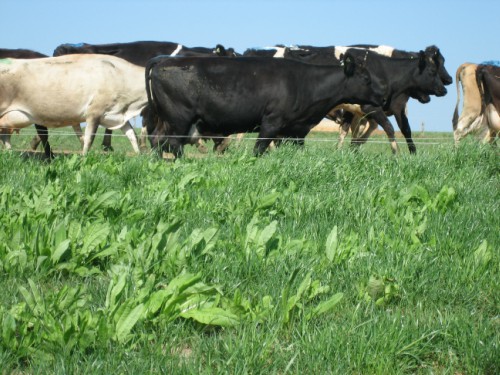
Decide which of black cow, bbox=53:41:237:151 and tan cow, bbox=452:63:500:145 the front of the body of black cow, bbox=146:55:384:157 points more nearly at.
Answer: the tan cow

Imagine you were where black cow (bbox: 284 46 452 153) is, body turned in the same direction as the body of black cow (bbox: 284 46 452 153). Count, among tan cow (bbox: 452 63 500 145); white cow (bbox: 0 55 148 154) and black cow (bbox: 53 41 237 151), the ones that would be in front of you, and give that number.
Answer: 1

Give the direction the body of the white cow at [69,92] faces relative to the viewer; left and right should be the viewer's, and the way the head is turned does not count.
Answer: facing to the right of the viewer

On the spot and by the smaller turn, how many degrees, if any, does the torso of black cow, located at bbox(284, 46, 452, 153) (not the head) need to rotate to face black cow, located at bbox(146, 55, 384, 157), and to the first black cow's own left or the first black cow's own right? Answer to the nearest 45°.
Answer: approximately 135° to the first black cow's own right

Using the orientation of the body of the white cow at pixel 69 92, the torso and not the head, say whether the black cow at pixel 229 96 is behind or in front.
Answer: in front

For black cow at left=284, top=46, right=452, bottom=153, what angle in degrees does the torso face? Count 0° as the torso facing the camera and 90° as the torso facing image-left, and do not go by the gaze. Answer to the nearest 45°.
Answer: approximately 270°

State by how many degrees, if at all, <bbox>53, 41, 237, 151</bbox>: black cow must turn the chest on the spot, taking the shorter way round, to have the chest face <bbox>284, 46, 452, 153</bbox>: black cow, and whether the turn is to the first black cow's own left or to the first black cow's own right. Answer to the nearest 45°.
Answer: approximately 45° to the first black cow's own right

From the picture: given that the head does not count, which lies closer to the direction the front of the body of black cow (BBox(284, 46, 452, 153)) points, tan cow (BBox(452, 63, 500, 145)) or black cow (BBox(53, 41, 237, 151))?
the tan cow

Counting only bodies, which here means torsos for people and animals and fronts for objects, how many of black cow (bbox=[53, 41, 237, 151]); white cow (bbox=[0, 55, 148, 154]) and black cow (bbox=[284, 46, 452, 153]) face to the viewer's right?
3

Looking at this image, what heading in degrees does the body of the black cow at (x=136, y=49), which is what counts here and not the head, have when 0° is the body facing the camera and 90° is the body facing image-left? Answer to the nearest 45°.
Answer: approximately 270°

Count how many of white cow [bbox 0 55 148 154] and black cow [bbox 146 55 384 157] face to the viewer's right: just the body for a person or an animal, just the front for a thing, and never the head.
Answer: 2
